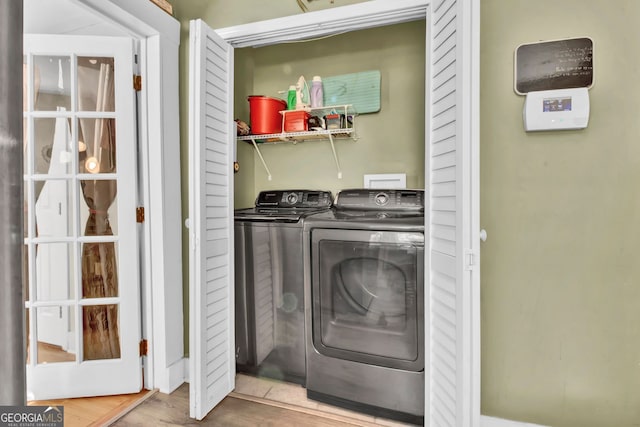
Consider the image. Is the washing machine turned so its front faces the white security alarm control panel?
no

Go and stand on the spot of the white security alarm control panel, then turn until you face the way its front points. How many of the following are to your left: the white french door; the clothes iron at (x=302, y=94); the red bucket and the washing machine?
0

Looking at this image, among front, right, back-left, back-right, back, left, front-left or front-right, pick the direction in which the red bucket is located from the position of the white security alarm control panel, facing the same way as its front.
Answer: right

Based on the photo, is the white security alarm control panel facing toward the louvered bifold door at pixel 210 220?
no

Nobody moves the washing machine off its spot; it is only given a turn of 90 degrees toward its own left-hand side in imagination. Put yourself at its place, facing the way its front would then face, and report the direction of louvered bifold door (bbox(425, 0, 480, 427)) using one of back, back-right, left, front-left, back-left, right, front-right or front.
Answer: front

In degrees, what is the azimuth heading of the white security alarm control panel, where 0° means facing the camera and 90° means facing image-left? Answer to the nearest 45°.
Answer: approximately 0°

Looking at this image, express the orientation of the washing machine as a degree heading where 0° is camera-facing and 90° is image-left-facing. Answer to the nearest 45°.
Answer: approximately 45°

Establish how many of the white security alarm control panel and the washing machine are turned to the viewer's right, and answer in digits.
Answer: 0

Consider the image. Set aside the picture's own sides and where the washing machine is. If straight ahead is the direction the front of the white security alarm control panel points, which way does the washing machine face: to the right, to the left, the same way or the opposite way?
the same way

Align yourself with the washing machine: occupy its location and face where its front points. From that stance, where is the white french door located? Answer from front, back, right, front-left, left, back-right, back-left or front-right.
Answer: front-right

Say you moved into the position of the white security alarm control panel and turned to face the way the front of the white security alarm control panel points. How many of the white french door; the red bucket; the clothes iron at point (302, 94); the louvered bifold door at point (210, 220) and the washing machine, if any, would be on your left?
0

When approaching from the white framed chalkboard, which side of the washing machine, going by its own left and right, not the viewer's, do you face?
left
